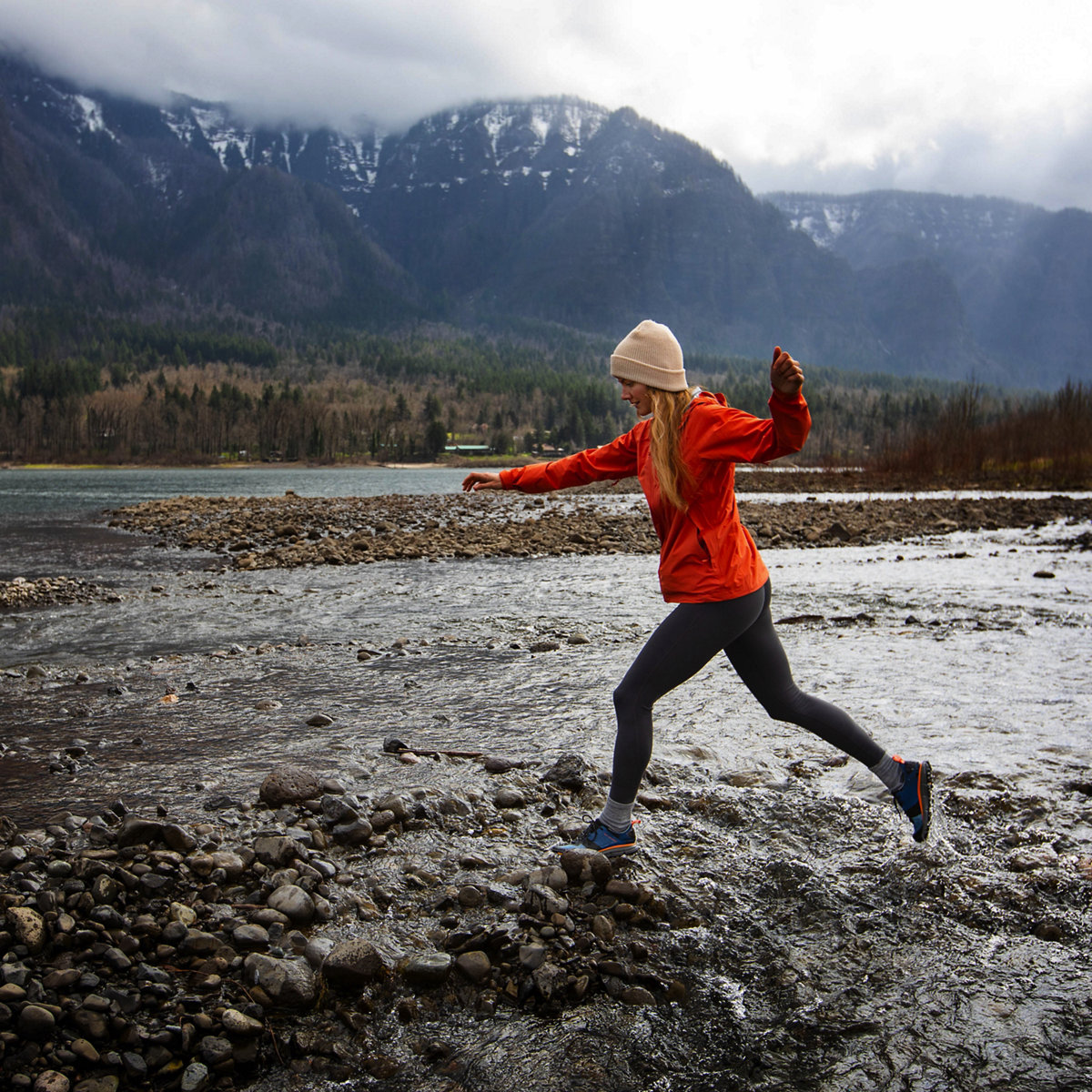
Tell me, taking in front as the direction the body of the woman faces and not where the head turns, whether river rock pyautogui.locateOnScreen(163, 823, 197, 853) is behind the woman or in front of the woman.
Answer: in front

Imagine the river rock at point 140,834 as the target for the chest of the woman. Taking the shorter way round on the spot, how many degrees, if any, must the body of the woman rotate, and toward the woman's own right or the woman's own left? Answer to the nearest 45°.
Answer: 0° — they already face it

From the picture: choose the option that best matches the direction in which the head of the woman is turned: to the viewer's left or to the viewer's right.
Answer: to the viewer's left

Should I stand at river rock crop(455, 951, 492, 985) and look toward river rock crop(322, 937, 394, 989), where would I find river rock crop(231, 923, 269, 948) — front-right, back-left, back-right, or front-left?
front-right

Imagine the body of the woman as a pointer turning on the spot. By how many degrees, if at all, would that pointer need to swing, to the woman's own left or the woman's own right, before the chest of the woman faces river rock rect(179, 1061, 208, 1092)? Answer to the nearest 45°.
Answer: approximately 45° to the woman's own left

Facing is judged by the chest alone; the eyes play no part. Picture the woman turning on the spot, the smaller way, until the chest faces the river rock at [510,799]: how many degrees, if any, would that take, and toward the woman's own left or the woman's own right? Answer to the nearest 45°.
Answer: approximately 45° to the woman's own right

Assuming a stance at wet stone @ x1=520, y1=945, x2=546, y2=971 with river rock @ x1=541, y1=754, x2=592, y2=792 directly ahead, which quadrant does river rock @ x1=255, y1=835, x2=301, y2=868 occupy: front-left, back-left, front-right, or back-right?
front-left

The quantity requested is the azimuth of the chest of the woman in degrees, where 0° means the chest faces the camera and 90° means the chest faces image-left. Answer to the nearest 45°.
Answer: approximately 90°

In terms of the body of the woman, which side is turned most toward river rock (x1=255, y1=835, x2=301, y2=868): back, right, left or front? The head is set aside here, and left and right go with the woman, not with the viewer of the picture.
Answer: front

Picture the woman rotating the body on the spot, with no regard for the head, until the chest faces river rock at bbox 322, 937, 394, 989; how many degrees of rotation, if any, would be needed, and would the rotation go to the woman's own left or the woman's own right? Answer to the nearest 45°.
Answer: approximately 45° to the woman's own left

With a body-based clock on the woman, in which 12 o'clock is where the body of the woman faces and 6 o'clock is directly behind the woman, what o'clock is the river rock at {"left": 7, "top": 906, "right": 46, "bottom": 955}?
The river rock is roughly at 11 o'clock from the woman.
